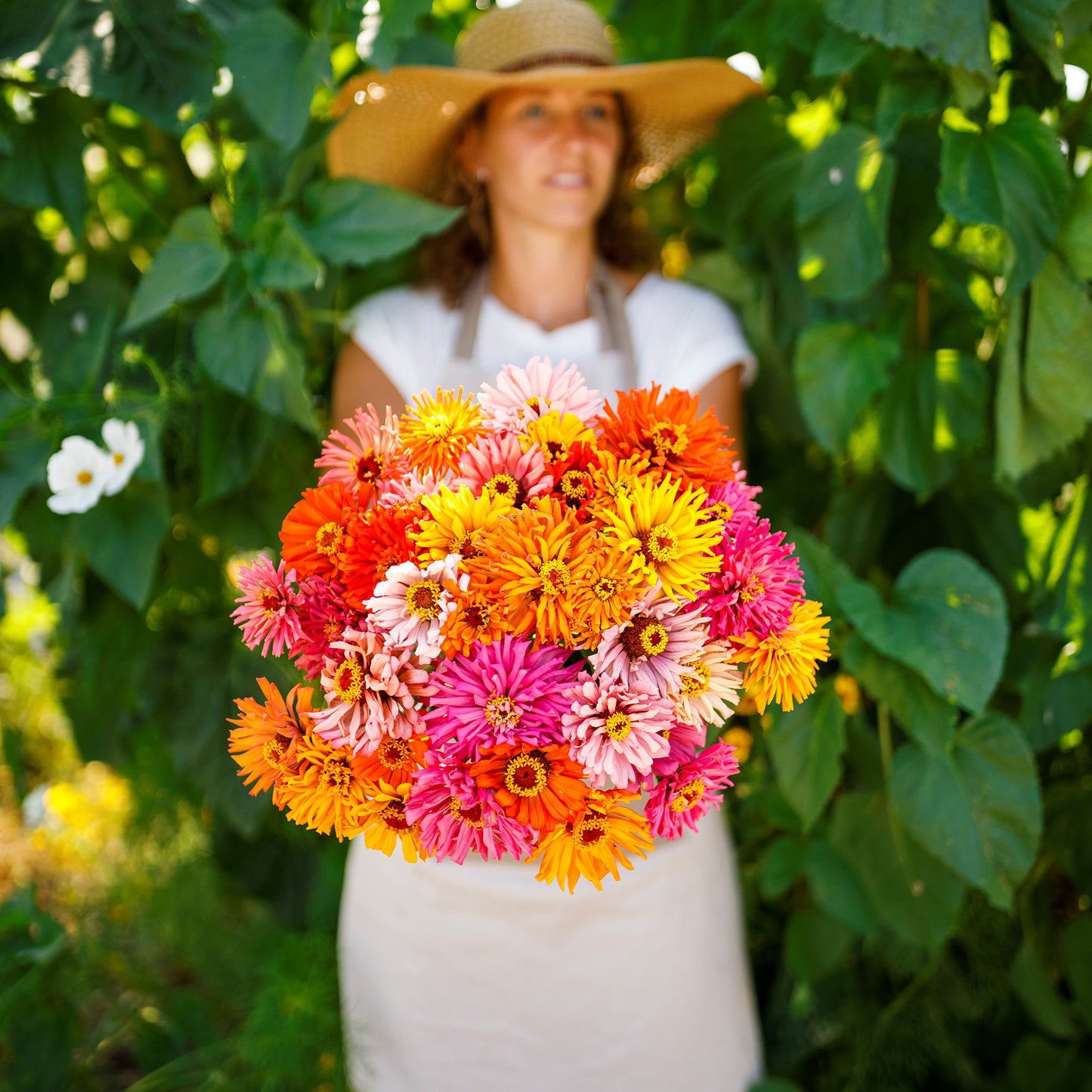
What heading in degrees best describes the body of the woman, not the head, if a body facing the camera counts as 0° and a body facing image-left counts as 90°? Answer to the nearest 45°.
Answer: approximately 0°
